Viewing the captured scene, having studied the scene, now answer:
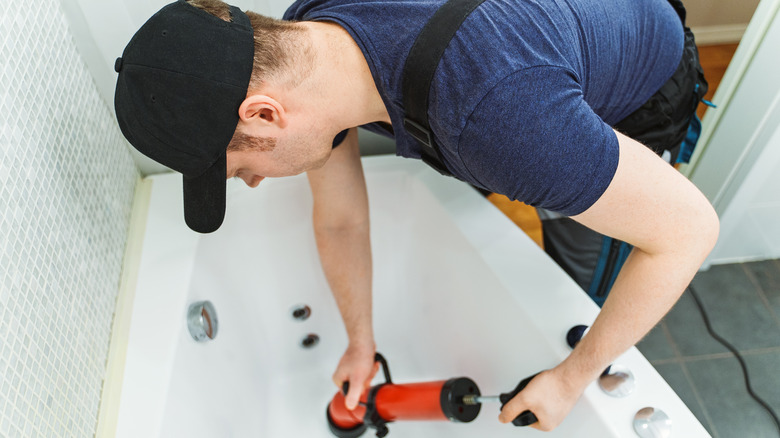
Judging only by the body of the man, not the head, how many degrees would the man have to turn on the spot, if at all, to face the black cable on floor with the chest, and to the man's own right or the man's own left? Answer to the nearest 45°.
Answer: approximately 180°

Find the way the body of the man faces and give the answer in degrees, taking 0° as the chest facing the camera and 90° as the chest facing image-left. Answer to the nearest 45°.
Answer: approximately 45°
